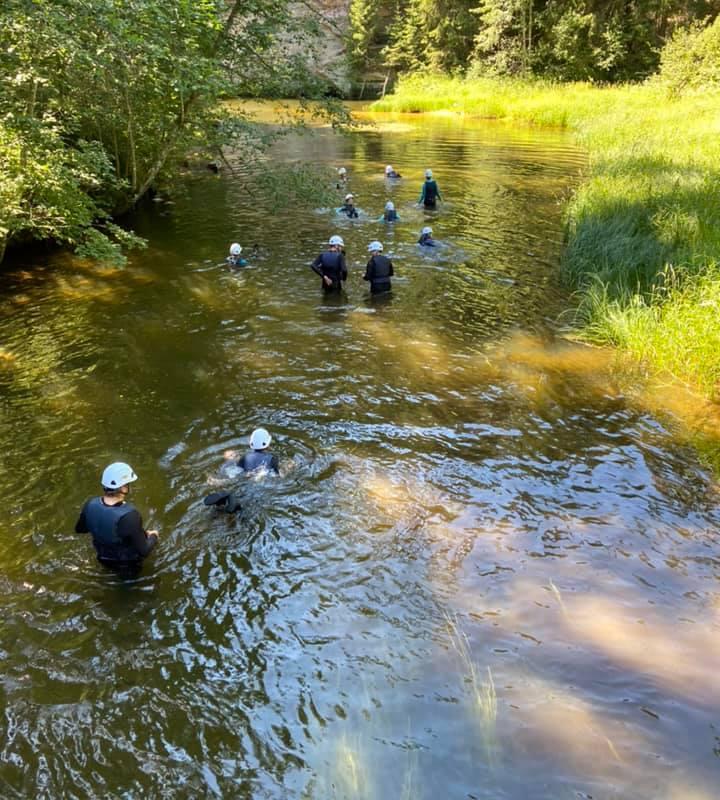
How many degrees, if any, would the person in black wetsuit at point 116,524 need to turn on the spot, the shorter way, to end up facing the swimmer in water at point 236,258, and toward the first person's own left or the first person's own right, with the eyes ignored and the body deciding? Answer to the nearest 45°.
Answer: approximately 45° to the first person's own left

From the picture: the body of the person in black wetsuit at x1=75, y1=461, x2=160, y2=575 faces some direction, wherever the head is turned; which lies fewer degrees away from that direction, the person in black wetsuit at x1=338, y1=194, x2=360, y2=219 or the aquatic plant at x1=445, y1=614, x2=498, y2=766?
the person in black wetsuit

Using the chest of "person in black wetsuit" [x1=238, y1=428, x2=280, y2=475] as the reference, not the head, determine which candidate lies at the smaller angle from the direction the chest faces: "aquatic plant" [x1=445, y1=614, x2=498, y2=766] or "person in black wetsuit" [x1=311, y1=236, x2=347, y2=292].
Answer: the person in black wetsuit

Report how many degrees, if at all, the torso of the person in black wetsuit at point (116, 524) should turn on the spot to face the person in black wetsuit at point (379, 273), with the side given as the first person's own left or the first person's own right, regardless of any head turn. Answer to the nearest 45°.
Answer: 0° — they already face them

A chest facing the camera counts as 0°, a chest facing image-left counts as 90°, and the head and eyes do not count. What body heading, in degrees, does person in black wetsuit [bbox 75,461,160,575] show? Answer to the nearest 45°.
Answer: approximately 225°

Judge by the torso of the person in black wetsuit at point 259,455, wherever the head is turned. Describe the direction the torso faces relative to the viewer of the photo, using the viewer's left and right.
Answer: facing away from the viewer

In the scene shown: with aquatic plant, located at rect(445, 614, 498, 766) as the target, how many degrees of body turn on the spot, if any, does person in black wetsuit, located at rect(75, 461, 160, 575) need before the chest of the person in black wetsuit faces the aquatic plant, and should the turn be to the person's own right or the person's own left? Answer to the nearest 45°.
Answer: approximately 90° to the person's own right

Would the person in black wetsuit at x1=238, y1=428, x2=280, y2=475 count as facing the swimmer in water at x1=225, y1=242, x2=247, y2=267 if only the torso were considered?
yes

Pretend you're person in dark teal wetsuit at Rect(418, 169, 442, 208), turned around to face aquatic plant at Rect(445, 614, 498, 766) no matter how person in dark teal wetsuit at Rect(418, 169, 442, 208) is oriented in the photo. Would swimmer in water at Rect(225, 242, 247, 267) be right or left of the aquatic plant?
right
